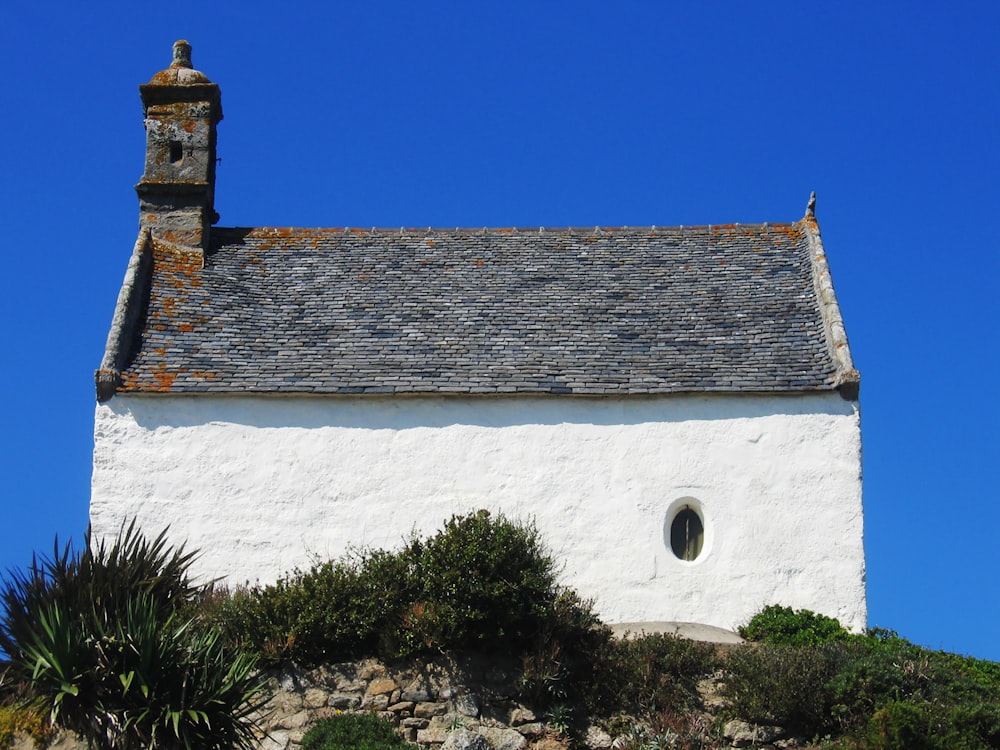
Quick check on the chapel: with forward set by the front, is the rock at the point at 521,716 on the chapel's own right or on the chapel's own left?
on the chapel's own left

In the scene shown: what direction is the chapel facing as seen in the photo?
to the viewer's left

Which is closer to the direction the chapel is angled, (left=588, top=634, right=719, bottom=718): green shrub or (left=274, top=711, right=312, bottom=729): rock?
the rock

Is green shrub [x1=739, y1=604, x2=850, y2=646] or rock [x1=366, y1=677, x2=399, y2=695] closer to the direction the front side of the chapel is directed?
the rock

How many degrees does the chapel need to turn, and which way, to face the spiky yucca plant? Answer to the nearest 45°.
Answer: approximately 45° to its left

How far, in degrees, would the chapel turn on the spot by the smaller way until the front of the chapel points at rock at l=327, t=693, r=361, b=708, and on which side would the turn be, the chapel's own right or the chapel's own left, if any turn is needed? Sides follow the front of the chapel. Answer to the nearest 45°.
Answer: approximately 45° to the chapel's own left
